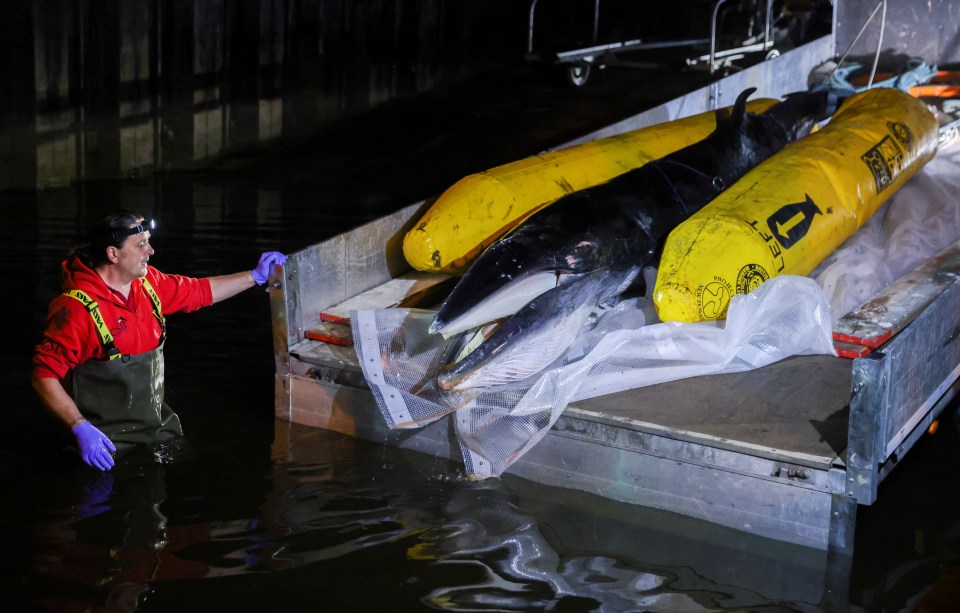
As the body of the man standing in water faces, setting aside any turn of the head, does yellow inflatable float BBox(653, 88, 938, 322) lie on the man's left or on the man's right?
on the man's left

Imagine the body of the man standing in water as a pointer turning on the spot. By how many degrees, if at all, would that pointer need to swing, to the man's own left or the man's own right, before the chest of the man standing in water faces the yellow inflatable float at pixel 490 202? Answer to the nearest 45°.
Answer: approximately 90° to the man's own left

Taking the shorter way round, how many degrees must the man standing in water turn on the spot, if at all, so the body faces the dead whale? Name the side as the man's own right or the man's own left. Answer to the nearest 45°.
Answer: approximately 45° to the man's own left

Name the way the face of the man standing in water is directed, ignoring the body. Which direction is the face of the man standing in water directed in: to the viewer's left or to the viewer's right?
to the viewer's right

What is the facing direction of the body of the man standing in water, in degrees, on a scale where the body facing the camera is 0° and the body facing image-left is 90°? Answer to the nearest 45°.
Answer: approximately 315°
